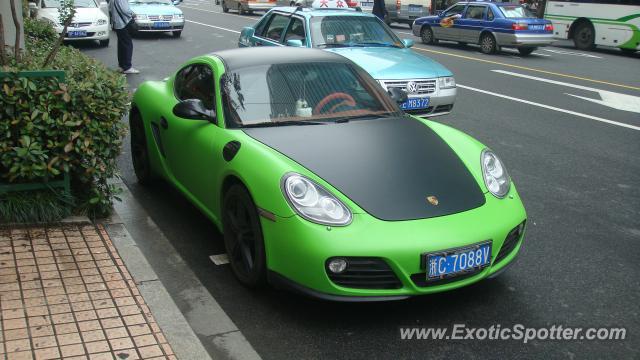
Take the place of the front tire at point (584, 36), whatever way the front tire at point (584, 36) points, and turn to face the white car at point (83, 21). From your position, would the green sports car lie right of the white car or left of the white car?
left

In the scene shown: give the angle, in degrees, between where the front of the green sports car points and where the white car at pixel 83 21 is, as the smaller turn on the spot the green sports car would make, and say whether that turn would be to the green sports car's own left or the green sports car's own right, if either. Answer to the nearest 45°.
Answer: approximately 180°

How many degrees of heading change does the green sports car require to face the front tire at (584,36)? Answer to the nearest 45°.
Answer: approximately 90° to its left

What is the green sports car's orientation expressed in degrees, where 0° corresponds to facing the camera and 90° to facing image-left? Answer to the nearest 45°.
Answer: approximately 315°

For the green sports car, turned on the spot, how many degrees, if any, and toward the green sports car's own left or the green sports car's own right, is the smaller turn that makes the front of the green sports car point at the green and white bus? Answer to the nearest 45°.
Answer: approximately 90° to the green sports car's own left
